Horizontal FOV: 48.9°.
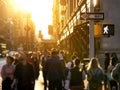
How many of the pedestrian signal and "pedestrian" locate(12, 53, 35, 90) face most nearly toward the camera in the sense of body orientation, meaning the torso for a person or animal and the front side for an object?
2

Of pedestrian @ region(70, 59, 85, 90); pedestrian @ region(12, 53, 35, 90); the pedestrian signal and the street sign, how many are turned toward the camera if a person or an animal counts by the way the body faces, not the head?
3
